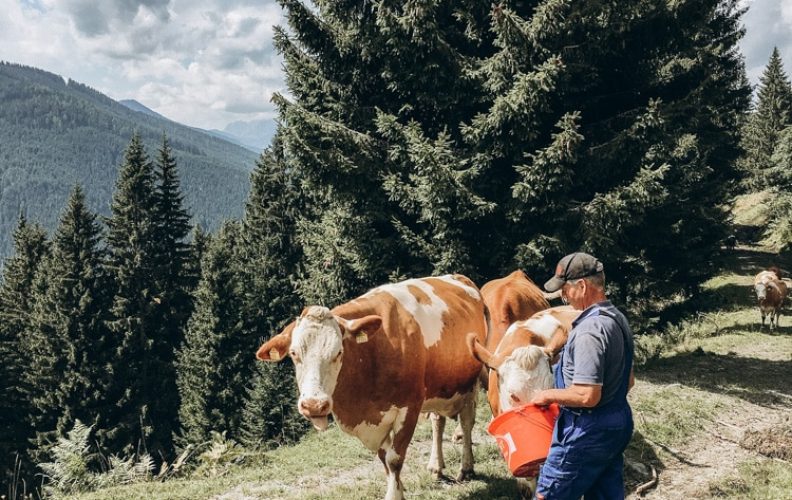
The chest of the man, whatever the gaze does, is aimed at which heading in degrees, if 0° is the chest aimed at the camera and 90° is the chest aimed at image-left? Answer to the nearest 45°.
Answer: approximately 90°

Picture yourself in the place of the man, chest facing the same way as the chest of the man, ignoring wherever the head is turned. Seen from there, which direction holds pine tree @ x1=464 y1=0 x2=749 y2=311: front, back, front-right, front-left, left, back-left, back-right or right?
right

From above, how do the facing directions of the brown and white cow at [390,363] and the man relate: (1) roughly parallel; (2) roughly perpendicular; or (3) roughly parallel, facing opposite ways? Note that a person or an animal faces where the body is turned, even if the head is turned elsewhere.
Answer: roughly perpendicular

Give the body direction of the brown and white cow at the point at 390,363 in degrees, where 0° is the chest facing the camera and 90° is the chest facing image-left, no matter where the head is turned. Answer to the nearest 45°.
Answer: approximately 45°

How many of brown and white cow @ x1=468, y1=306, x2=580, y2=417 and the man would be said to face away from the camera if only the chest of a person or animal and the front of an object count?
0

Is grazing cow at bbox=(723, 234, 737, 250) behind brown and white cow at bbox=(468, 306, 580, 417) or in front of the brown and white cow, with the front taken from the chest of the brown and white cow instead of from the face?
behind

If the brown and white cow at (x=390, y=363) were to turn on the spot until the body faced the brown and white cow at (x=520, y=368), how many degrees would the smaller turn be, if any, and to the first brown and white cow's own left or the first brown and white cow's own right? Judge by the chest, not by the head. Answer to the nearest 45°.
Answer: approximately 90° to the first brown and white cow's own left

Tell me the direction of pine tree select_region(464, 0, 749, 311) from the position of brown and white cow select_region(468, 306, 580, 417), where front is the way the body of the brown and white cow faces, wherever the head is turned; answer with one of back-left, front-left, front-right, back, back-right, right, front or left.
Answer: back-right

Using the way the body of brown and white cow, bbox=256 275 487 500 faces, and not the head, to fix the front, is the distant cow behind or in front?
behind

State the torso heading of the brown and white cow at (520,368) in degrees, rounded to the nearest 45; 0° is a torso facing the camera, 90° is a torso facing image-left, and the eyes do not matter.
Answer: approximately 45°

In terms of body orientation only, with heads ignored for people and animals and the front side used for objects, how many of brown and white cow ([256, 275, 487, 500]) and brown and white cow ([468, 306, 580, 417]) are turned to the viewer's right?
0

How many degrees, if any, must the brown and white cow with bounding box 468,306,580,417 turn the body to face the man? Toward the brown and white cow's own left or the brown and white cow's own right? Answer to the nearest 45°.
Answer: approximately 90° to the brown and white cow's own left

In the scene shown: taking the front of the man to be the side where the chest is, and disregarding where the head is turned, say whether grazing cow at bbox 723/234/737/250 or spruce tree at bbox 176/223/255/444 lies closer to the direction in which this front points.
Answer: the spruce tree

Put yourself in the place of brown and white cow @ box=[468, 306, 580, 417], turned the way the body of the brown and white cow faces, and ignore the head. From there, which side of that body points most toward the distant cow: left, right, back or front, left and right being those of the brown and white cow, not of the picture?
back
